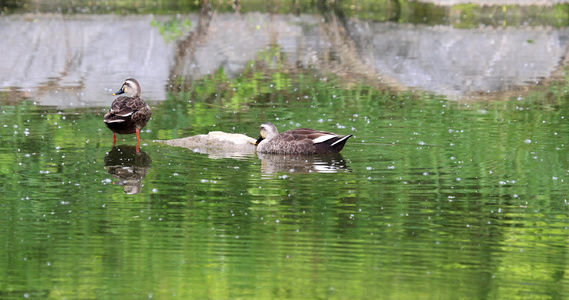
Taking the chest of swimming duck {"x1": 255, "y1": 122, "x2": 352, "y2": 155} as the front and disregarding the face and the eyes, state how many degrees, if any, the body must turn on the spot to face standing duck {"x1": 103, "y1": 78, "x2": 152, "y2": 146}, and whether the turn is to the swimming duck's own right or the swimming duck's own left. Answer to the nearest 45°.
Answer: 0° — it already faces it

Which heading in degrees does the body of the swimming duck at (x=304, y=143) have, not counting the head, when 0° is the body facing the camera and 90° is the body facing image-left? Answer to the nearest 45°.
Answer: approximately 90°

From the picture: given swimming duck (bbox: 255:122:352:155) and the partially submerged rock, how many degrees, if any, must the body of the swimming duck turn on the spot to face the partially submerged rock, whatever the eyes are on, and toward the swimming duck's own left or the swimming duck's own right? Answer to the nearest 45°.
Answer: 0° — it already faces it
